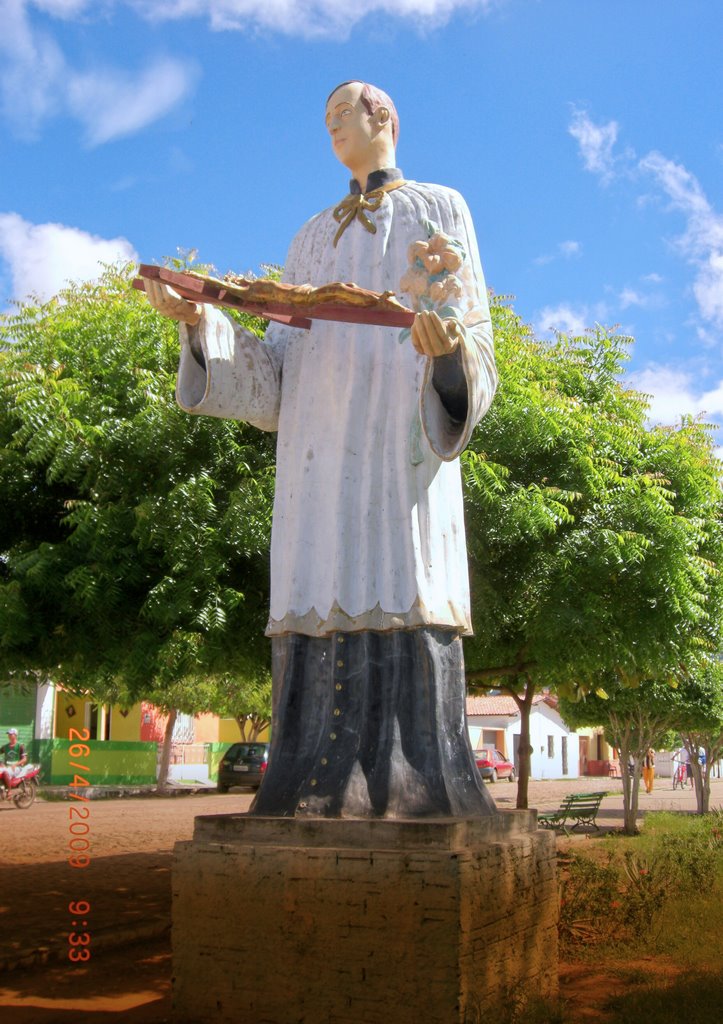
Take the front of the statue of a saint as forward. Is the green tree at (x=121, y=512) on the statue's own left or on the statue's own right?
on the statue's own right

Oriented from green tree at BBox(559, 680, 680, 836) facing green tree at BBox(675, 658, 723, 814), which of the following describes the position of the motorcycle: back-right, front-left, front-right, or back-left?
back-left

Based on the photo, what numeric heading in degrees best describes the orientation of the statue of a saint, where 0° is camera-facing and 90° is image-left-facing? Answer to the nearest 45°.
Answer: approximately 45°

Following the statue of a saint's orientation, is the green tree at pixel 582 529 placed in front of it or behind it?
behind

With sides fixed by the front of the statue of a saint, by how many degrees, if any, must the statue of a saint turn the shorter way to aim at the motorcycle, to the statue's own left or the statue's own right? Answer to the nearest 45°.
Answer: approximately 135° to the statue's own right

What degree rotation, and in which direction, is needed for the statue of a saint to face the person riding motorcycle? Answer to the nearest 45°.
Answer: approximately 135° to its right
